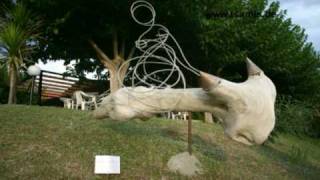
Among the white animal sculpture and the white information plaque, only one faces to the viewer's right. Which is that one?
the white animal sculpture

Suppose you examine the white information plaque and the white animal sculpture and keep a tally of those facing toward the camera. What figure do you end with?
1

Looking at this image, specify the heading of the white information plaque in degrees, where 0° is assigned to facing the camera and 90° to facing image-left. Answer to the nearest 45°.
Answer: approximately 0°

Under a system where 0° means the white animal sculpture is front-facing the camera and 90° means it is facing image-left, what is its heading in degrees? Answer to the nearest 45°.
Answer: approximately 270°

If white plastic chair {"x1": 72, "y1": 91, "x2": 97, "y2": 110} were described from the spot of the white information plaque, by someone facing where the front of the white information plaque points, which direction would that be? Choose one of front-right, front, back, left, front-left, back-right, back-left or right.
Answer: back

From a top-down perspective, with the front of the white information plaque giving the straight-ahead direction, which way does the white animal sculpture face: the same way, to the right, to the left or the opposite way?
to the left

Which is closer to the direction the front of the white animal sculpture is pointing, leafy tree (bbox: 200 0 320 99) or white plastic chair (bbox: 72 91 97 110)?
the leafy tree
